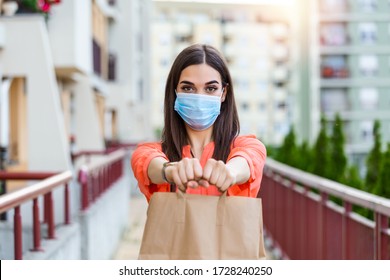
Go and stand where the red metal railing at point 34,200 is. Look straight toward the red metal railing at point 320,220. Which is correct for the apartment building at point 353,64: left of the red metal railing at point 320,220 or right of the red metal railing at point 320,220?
left

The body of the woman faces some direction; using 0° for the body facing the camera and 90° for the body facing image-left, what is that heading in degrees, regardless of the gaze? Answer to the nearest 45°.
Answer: approximately 0°

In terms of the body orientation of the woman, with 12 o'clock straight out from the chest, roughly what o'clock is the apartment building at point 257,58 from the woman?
The apartment building is roughly at 6 o'clock from the woman.

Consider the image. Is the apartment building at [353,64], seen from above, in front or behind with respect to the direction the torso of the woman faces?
behind
